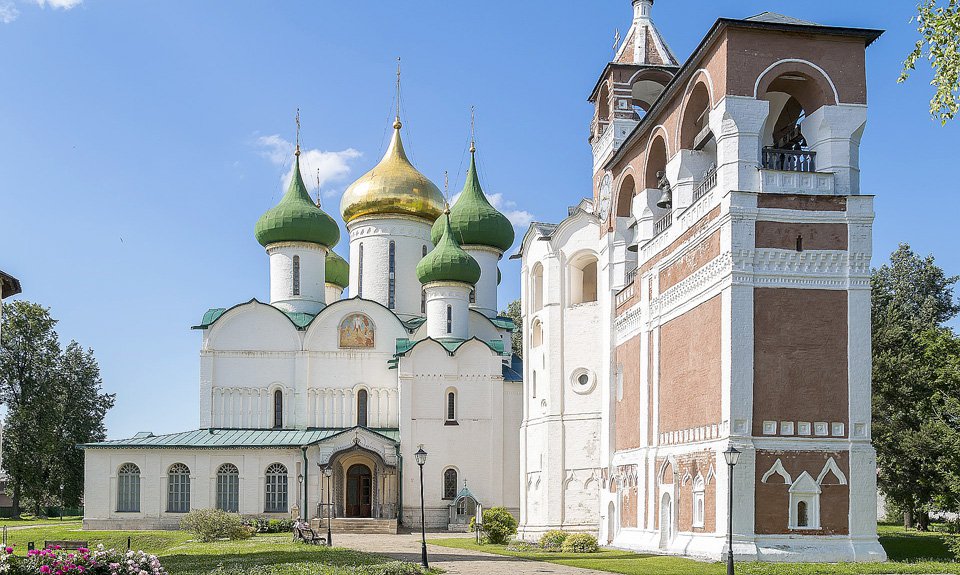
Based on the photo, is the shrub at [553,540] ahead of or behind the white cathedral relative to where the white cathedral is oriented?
ahead

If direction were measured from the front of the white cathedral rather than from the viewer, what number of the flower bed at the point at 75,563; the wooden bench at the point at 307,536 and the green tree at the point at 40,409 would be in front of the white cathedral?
2

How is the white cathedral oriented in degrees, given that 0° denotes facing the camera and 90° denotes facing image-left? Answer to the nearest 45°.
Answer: approximately 0°

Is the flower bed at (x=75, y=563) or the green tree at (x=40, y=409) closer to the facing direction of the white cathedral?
the flower bed

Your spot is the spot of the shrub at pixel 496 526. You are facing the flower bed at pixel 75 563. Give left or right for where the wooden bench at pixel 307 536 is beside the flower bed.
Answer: right

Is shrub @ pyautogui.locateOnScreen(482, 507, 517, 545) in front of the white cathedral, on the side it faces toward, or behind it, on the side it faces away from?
in front

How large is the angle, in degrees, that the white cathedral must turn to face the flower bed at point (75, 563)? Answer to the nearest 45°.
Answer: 0° — it already faces it

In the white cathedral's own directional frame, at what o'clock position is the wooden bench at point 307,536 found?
The wooden bench is roughly at 12 o'clock from the white cathedral.
